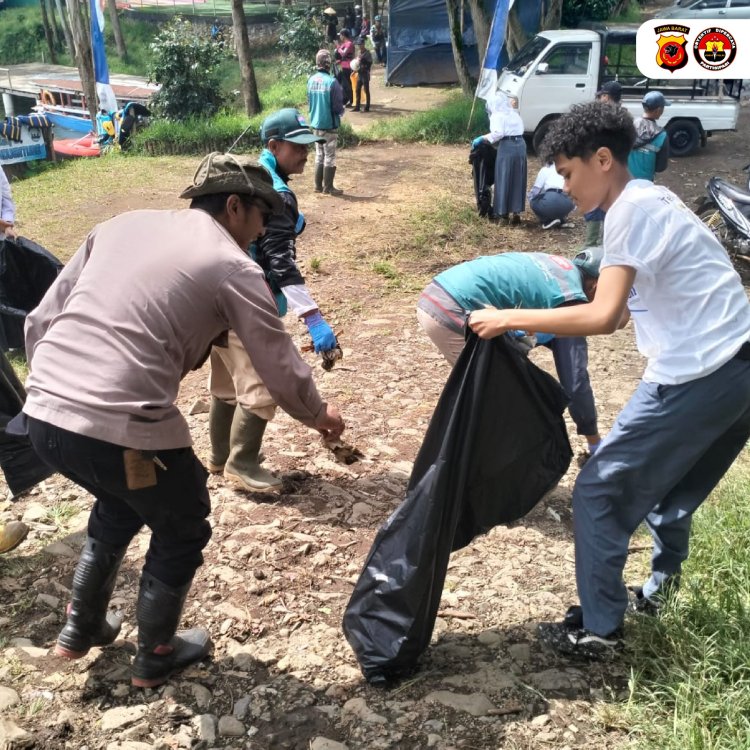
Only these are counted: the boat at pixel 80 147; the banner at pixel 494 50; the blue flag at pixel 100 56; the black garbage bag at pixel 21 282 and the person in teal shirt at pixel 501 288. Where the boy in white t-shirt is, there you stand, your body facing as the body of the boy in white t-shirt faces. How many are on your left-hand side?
0

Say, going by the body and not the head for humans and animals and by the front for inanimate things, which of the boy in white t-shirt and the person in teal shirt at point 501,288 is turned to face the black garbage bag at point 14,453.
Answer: the boy in white t-shirt

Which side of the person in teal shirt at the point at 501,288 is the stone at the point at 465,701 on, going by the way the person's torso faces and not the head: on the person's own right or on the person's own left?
on the person's own right

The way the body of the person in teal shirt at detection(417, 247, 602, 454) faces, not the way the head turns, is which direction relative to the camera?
to the viewer's right

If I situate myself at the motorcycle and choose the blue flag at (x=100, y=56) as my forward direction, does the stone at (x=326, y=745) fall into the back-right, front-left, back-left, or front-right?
back-left

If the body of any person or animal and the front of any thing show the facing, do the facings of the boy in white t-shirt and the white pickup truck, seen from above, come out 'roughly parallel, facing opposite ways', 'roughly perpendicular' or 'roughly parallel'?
roughly parallel

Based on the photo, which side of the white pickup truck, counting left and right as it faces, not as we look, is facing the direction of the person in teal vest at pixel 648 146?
left

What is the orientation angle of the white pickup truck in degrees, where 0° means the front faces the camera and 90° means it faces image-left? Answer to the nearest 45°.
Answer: approximately 90°

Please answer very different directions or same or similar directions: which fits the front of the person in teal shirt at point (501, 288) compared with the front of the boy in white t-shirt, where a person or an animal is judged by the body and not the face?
very different directions

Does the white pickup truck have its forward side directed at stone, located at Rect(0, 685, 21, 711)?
no

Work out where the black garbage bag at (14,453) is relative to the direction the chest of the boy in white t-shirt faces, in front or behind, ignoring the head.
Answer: in front

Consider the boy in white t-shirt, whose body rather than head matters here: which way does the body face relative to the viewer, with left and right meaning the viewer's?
facing to the left of the viewer

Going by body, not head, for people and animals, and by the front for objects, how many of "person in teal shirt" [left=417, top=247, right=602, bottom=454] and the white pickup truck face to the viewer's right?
1

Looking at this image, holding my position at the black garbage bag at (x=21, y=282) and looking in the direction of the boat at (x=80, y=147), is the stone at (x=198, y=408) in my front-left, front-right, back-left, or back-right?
back-right
